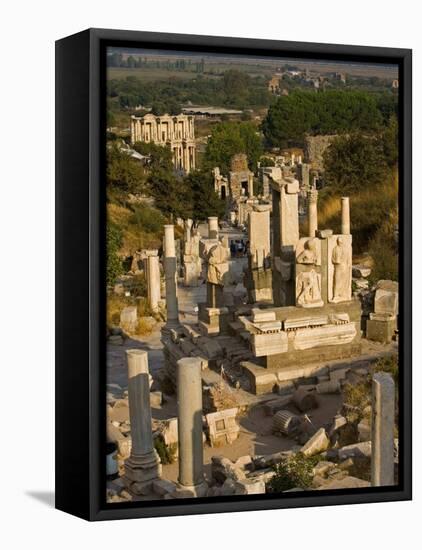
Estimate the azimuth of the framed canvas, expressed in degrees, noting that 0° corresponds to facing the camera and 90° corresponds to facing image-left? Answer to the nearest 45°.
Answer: approximately 315°
